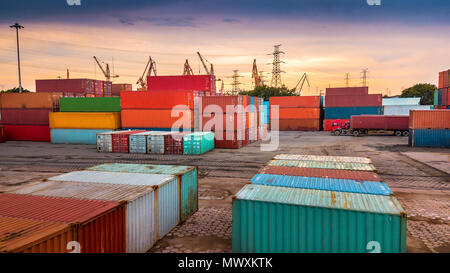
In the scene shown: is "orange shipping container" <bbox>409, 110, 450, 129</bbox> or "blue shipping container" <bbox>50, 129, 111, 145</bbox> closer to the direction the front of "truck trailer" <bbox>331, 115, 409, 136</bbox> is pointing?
the blue shipping container

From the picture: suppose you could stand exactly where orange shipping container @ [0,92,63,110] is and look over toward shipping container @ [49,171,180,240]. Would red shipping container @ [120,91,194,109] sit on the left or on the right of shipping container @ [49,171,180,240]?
left

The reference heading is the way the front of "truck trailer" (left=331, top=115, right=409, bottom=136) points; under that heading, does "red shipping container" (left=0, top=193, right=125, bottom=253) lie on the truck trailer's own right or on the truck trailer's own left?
on the truck trailer's own left

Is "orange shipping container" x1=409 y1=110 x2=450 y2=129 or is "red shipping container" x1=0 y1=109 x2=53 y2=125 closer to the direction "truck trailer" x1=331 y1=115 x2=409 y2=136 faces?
the red shipping container

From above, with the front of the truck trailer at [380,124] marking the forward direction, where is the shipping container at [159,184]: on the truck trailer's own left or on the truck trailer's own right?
on the truck trailer's own left

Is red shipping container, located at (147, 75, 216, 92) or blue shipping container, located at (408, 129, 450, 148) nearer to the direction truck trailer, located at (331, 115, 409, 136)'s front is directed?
the red shipping container

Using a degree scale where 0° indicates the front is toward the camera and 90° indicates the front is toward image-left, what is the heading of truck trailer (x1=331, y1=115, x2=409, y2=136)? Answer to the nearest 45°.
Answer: approximately 90°

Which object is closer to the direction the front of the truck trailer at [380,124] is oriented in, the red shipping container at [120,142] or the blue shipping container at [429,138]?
the red shipping container

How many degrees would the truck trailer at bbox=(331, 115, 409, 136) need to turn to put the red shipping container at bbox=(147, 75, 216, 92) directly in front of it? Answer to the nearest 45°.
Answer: approximately 45° to its left

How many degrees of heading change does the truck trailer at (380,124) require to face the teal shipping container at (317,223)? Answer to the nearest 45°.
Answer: approximately 90° to its left

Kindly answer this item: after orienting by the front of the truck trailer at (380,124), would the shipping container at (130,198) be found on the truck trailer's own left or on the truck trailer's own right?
on the truck trailer's own left
